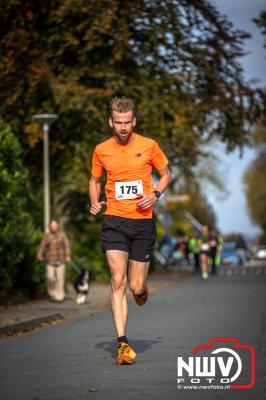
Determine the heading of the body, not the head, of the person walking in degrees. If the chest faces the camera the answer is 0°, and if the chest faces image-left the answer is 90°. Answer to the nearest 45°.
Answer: approximately 0°

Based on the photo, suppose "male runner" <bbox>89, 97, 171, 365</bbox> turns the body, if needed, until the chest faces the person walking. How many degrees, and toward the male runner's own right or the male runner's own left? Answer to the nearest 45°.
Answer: approximately 180°

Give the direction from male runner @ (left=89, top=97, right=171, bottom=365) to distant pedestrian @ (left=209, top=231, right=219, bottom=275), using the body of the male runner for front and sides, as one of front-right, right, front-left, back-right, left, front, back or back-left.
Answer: back

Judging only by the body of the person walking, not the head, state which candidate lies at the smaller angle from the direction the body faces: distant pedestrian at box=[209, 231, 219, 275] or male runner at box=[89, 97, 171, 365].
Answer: the male runner

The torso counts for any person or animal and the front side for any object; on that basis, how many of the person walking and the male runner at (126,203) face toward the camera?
2

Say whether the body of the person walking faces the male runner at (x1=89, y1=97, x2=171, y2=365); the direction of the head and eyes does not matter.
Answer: yes

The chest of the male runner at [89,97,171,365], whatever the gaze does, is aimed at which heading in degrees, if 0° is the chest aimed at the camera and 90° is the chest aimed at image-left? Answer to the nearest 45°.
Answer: approximately 0°

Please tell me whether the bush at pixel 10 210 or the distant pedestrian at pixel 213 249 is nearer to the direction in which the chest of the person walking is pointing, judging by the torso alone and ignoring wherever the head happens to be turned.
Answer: the bush
